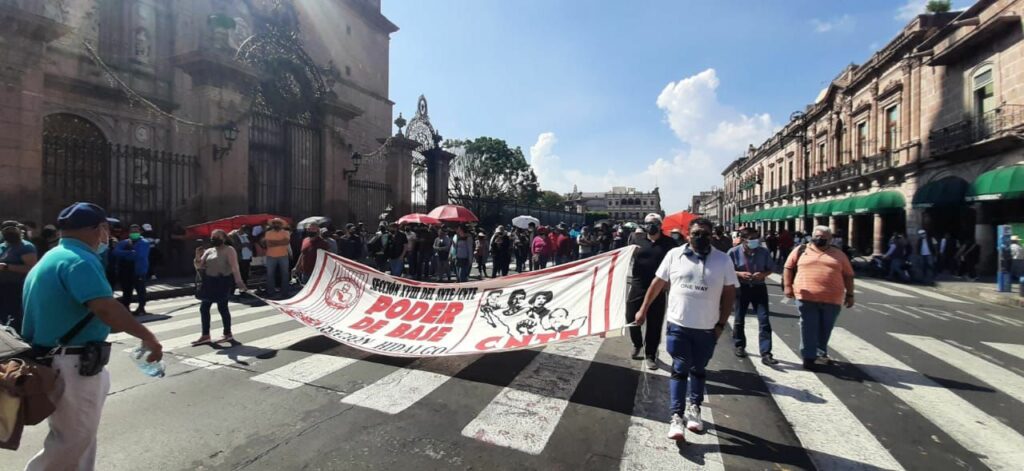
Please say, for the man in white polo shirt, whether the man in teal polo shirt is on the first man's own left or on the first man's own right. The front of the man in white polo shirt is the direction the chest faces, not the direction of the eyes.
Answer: on the first man's own right

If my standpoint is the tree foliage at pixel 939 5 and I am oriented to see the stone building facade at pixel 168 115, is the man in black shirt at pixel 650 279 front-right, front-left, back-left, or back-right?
front-left

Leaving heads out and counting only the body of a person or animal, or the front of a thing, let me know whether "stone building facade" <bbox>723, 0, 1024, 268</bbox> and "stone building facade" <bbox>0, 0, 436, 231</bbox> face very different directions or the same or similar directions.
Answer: very different directions

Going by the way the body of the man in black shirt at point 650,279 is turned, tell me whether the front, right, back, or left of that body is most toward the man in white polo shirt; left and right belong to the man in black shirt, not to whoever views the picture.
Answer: front

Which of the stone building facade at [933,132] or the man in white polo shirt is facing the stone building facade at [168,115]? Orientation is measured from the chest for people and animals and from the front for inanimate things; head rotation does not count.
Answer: the stone building facade at [933,132]

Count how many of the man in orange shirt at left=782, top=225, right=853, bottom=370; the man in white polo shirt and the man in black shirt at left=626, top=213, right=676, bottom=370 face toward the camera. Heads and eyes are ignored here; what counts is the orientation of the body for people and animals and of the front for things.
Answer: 3

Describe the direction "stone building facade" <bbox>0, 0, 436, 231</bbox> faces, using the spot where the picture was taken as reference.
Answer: facing the viewer and to the right of the viewer

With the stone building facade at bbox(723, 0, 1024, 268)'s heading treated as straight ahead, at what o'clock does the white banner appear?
The white banner is roughly at 11 o'clock from the stone building facade.

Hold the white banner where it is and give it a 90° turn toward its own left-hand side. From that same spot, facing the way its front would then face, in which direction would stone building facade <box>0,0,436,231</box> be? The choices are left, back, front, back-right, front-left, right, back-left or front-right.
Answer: back-left

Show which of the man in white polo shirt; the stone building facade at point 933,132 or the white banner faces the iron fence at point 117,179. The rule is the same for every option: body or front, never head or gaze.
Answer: the stone building facade

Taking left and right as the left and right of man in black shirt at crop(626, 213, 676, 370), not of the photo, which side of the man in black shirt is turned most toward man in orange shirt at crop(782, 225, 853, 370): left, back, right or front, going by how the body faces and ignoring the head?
left

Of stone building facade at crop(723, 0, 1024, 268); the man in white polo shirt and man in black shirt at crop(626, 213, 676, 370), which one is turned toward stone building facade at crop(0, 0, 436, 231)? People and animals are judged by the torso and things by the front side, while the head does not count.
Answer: stone building facade at crop(723, 0, 1024, 268)

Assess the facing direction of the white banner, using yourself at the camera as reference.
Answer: facing the viewer

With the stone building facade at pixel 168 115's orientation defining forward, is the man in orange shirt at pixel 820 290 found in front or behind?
in front

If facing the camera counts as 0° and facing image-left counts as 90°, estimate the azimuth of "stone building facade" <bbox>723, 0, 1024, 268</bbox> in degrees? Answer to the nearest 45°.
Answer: approximately 45°

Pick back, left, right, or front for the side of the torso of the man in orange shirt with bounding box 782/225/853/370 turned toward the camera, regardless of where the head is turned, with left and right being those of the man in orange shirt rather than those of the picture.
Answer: front
